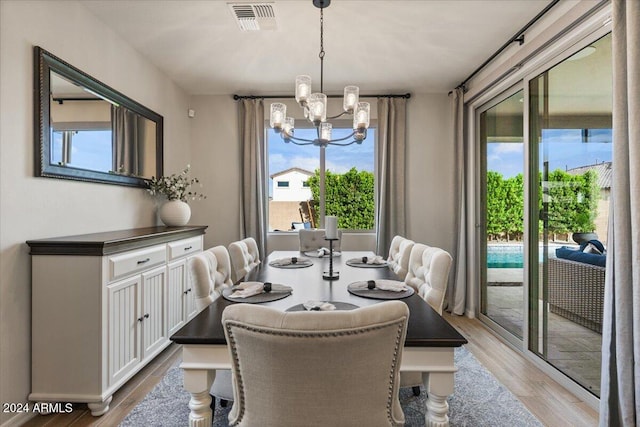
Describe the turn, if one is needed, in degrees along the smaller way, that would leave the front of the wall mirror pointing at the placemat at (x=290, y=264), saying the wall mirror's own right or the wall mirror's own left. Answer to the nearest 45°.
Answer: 0° — it already faces it

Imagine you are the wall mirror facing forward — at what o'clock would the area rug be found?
The area rug is roughly at 12 o'clock from the wall mirror.

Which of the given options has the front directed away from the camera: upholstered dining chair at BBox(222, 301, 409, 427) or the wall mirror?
the upholstered dining chair

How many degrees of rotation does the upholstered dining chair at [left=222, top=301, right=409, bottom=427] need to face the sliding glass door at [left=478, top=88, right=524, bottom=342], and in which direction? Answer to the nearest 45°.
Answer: approximately 45° to its right

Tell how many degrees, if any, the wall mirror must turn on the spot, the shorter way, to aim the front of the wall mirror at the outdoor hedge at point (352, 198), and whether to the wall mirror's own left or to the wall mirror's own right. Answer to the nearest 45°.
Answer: approximately 45° to the wall mirror's own left

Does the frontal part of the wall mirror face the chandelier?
yes

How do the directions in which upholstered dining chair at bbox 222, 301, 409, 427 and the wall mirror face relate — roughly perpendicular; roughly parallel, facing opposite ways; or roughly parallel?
roughly perpendicular

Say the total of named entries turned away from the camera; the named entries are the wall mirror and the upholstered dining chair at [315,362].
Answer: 1

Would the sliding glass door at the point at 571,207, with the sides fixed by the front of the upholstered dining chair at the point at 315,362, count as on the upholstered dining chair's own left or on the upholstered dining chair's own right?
on the upholstered dining chair's own right

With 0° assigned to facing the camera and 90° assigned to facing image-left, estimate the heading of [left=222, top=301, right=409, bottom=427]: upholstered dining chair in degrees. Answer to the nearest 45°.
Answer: approximately 180°
